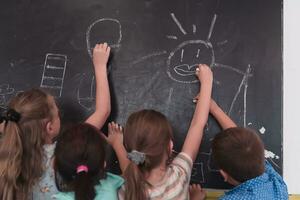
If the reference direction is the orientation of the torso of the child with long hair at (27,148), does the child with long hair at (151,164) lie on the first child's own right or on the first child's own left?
on the first child's own right

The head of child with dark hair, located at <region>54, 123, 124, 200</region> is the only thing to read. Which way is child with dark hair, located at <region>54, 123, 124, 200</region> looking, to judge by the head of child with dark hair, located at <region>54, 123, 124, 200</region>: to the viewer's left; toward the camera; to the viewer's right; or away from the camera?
away from the camera

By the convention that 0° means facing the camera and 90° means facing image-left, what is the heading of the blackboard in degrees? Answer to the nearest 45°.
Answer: approximately 0°

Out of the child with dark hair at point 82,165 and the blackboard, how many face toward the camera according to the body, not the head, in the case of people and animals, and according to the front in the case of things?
1

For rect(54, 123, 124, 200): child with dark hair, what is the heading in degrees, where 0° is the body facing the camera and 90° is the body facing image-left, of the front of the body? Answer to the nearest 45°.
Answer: approximately 180°

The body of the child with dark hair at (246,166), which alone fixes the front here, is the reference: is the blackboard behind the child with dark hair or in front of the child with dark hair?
in front

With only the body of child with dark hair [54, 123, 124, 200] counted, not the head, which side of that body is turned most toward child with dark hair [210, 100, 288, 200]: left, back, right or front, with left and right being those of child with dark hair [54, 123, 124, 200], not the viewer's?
right

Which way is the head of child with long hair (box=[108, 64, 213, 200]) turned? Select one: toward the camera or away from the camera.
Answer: away from the camera

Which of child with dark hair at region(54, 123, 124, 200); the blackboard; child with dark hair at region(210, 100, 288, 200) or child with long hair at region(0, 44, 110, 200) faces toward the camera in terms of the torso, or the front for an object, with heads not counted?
the blackboard

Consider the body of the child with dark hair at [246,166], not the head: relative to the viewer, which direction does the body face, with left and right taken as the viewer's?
facing away from the viewer and to the left of the viewer

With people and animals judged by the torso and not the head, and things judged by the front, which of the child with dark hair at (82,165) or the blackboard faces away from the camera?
the child with dark hair
